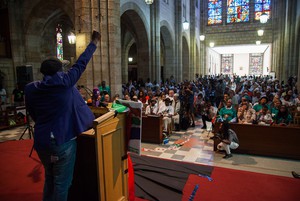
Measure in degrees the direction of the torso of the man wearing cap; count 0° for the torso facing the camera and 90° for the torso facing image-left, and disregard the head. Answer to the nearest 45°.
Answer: approximately 225°

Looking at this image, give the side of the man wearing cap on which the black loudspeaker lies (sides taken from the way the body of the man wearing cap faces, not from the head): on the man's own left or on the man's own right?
on the man's own left

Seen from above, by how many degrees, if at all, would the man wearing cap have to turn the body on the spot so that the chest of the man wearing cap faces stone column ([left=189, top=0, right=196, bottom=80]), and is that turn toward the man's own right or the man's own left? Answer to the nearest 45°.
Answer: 0° — they already face it

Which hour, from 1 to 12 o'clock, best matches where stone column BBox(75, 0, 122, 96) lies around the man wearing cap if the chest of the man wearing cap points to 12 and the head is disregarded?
The stone column is roughly at 11 o'clock from the man wearing cap.
